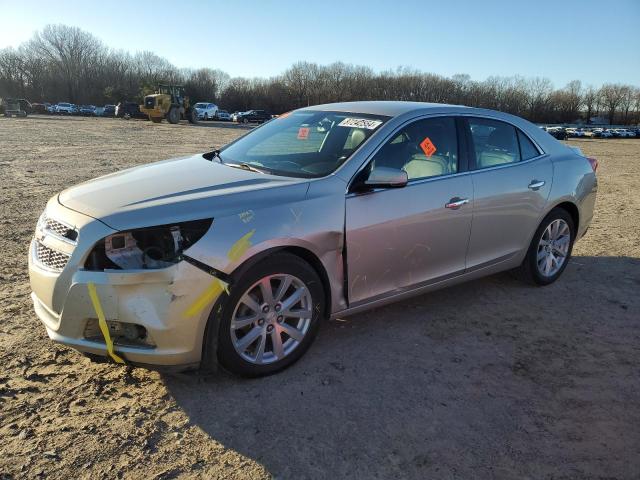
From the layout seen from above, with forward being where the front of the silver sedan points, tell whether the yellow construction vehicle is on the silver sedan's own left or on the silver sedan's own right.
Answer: on the silver sedan's own right

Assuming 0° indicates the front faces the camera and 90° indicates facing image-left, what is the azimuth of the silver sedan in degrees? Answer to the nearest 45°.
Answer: approximately 45°
